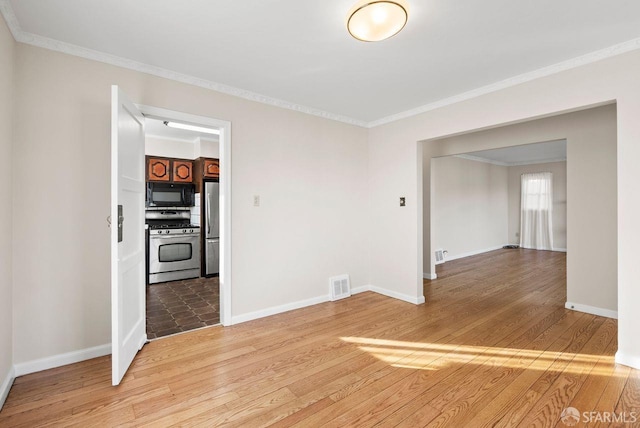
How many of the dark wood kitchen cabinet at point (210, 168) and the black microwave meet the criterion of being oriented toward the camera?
2

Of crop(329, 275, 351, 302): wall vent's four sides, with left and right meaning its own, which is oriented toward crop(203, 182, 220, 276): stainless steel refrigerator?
back

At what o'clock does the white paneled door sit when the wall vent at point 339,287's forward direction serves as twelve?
The white paneled door is roughly at 3 o'clock from the wall vent.

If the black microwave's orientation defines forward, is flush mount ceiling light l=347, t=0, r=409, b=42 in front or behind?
in front

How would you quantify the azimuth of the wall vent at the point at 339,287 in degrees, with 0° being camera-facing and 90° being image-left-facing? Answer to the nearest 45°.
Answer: approximately 315°

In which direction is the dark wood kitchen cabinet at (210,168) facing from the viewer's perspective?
toward the camera

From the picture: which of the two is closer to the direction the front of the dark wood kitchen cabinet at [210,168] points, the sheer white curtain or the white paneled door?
the white paneled door

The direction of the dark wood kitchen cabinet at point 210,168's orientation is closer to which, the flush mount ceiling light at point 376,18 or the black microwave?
the flush mount ceiling light

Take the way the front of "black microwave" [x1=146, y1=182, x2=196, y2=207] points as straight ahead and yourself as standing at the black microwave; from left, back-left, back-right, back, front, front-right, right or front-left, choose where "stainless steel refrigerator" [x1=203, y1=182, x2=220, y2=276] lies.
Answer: front-left

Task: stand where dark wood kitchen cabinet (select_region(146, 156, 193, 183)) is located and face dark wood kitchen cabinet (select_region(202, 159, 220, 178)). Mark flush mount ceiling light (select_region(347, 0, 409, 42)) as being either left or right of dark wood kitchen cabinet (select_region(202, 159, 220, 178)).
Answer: right

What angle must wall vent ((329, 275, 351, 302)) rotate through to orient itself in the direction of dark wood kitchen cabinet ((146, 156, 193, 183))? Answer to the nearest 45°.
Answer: approximately 135° to its right

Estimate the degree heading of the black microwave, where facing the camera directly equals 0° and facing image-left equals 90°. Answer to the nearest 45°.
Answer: approximately 0°

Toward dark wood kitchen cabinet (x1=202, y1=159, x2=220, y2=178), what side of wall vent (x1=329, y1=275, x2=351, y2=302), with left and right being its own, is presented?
back

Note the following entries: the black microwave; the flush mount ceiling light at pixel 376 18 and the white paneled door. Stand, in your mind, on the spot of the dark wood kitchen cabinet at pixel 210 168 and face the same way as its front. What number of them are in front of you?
2
